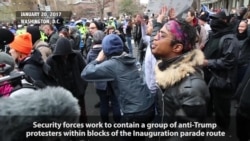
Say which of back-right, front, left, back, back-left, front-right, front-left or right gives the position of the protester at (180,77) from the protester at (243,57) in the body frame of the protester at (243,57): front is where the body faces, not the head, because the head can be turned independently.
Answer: front-left

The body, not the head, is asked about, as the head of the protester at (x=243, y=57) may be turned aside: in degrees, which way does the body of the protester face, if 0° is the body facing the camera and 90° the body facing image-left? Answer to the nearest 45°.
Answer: approximately 45°

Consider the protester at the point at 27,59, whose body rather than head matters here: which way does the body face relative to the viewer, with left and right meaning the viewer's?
facing to the left of the viewer

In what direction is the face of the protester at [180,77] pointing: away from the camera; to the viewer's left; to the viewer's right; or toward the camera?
to the viewer's left

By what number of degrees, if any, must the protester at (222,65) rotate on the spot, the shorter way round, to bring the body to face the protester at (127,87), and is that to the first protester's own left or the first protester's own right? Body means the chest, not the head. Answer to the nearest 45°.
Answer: approximately 45° to the first protester's own left

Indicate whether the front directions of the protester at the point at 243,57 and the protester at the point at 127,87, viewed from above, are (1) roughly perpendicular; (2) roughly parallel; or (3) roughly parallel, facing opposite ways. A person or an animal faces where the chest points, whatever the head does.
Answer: roughly perpendicular

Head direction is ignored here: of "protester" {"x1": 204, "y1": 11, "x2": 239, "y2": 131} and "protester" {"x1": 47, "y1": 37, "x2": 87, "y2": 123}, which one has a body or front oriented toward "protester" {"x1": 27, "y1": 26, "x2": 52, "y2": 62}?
"protester" {"x1": 204, "y1": 11, "x2": 239, "y2": 131}

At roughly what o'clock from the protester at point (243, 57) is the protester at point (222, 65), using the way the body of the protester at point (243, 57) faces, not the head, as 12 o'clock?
the protester at point (222, 65) is roughly at 11 o'clock from the protester at point (243, 57).

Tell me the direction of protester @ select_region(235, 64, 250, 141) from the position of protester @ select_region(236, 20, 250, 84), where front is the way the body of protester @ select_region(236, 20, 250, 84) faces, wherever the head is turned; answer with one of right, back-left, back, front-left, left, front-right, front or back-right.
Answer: front-left
